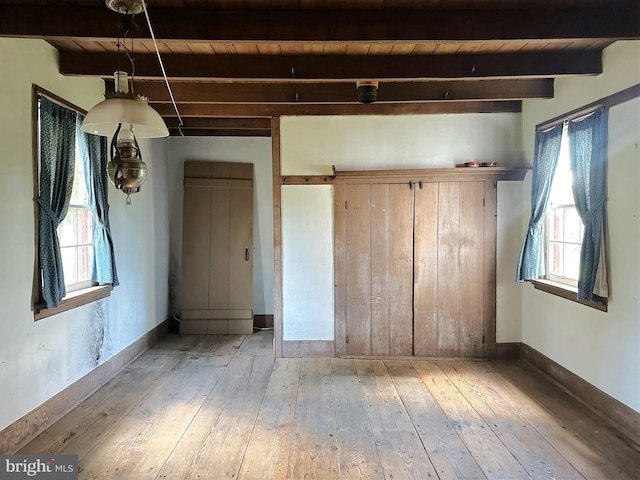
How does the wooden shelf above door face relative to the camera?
toward the camera

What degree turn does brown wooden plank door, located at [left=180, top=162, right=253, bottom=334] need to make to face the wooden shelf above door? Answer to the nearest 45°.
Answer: approximately 45° to its left

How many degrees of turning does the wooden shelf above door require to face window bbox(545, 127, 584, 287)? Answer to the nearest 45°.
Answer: approximately 90° to its left

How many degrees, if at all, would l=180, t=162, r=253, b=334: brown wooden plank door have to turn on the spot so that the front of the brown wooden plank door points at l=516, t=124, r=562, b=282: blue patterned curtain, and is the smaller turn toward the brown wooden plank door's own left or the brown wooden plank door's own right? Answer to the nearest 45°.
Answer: approximately 45° to the brown wooden plank door's own left

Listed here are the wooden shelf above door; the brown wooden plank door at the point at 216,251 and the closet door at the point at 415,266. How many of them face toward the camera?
3

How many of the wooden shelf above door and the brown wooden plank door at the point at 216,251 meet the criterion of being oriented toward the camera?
2

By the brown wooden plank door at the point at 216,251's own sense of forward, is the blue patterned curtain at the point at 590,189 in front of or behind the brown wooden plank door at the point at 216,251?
in front

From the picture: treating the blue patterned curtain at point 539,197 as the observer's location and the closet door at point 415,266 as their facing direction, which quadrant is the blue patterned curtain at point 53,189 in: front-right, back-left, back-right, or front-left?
front-left

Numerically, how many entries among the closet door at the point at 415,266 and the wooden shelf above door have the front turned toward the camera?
2

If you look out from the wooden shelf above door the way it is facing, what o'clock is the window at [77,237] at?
The window is roughly at 2 o'clock from the wooden shelf above door.

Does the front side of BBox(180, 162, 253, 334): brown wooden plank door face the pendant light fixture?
yes

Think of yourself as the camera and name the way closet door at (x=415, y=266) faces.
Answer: facing the viewer

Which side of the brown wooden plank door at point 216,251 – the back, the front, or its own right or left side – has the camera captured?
front

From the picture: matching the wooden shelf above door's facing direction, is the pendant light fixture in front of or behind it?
in front

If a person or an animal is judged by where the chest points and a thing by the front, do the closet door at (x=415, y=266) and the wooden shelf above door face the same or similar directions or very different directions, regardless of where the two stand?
same or similar directions
